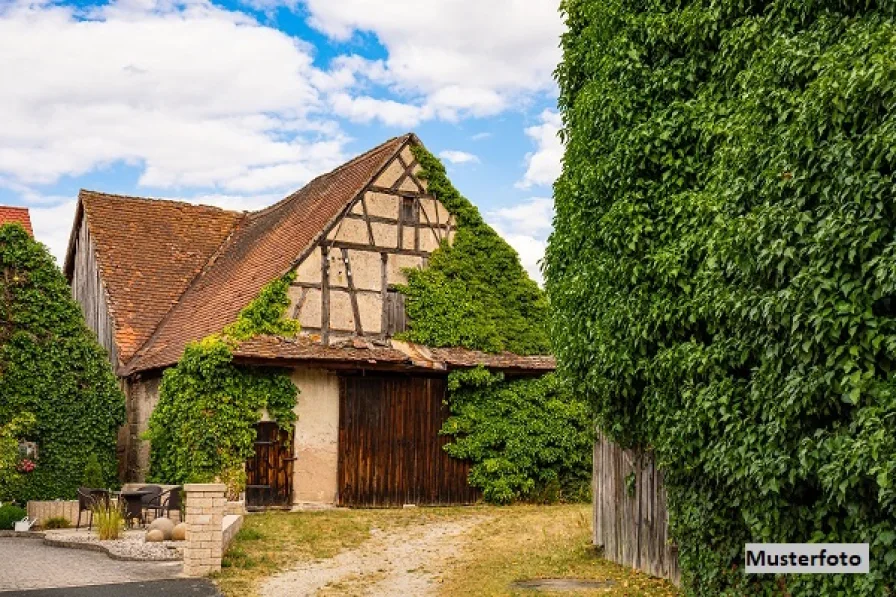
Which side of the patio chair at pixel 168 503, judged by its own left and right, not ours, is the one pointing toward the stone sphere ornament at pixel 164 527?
left

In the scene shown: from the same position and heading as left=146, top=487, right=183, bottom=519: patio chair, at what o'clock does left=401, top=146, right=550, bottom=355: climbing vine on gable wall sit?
The climbing vine on gable wall is roughly at 5 o'clock from the patio chair.

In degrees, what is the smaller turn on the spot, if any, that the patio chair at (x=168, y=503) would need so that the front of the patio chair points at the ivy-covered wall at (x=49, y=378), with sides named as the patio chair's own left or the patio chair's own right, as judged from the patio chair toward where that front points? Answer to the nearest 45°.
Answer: approximately 45° to the patio chair's own right

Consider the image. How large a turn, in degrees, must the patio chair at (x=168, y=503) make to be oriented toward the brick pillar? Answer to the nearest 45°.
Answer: approximately 90° to its left

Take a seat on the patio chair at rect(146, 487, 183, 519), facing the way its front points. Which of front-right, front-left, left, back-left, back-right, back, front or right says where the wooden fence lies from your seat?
back-left

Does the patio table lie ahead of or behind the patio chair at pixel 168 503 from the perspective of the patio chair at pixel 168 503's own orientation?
ahead

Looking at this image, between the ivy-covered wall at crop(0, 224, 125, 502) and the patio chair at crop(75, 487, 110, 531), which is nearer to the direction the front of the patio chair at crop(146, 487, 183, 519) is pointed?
the patio chair

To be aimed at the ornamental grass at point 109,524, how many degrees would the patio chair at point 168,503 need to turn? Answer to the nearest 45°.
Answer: approximately 45° to its left

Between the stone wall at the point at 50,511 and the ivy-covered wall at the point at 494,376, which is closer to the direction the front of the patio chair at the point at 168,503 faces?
the stone wall

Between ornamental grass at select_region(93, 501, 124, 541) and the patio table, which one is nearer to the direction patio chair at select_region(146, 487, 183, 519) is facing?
the patio table

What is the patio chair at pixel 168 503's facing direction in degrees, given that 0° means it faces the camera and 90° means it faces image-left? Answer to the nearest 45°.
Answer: approximately 90°
